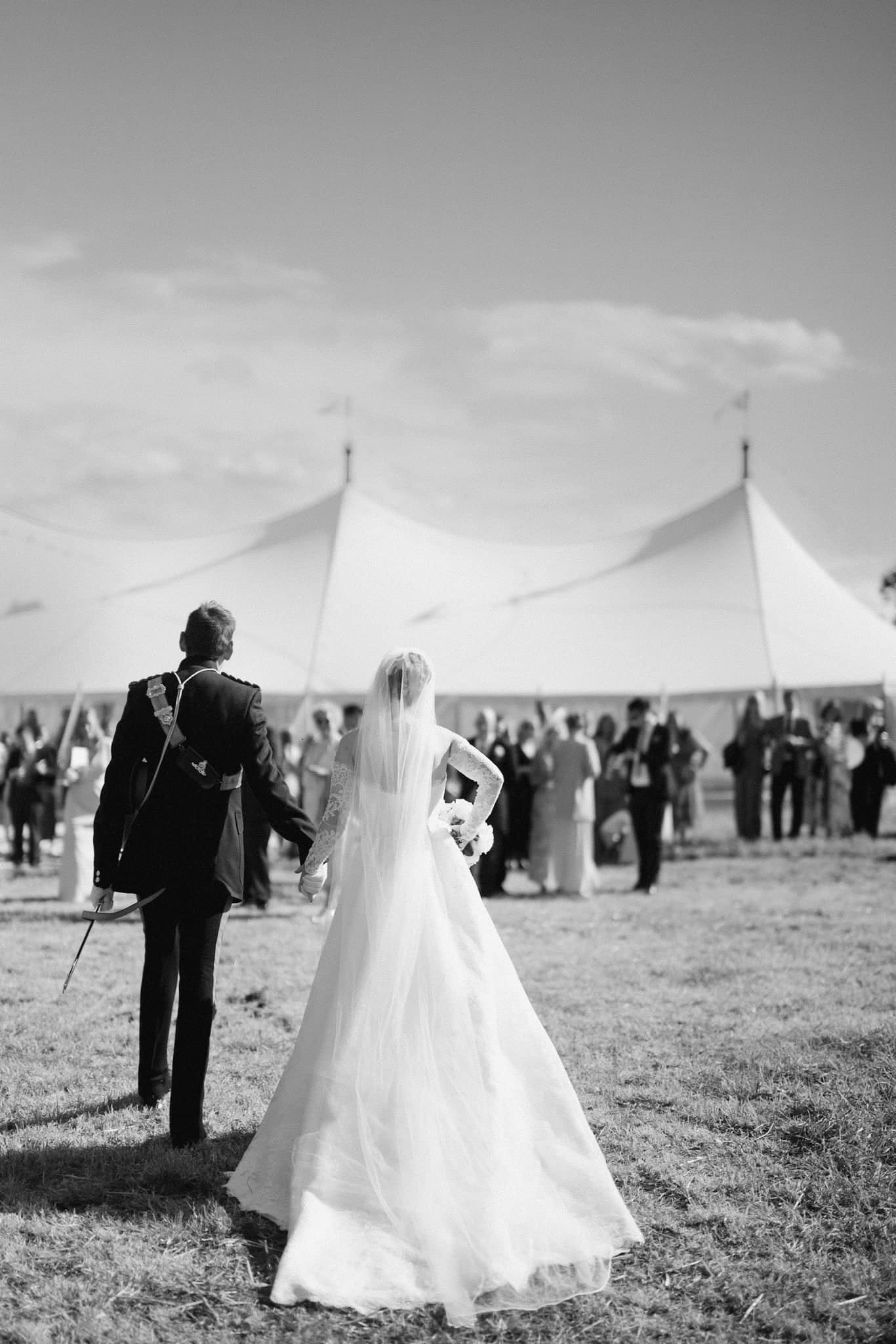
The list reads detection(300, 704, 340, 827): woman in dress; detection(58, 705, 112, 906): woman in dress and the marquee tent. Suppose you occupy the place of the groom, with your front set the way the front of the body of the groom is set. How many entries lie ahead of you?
3

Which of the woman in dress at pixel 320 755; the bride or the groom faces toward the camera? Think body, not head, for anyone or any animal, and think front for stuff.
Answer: the woman in dress

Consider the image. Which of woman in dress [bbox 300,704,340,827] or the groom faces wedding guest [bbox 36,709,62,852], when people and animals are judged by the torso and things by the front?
the groom

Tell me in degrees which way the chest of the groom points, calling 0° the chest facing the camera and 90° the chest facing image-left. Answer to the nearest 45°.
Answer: approximately 180°

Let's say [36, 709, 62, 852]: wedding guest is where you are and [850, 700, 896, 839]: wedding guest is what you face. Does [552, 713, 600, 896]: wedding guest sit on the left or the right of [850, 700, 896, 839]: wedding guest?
right

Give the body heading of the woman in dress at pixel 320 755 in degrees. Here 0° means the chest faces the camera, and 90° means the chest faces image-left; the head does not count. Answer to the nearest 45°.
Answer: approximately 0°

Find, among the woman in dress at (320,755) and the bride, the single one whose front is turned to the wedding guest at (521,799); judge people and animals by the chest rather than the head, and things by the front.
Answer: the bride

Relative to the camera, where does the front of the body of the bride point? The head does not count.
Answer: away from the camera

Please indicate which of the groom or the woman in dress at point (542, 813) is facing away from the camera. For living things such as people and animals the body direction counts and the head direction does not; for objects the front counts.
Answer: the groom

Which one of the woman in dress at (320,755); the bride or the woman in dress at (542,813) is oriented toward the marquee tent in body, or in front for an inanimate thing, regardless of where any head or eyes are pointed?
the bride

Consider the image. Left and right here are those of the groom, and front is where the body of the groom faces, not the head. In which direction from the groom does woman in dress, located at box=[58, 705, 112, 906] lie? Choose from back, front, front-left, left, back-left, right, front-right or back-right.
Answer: front
